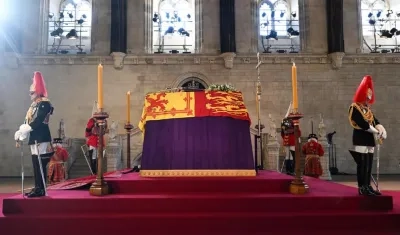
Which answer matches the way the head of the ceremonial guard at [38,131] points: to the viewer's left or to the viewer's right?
to the viewer's left

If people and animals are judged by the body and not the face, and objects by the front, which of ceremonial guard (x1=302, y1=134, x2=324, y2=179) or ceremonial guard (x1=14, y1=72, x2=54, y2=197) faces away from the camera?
ceremonial guard (x1=302, y1=134, x2=324, y2=179)

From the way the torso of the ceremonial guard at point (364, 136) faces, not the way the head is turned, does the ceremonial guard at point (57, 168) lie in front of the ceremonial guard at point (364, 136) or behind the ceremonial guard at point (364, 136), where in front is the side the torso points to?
behind

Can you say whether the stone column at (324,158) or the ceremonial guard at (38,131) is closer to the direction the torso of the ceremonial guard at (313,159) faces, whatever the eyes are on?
the stone column

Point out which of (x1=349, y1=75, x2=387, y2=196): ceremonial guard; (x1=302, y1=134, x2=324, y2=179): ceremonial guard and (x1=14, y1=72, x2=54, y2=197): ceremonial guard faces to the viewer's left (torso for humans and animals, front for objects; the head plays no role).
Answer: (x1=14, y1=72, x2=54, y2=197): ceremonial guard

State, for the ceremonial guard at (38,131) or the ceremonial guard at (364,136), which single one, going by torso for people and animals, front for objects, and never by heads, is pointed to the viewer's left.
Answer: the ceremonial guard at (38,131)

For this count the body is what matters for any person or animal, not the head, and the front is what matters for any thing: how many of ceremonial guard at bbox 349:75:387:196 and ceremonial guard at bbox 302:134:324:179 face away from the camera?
1

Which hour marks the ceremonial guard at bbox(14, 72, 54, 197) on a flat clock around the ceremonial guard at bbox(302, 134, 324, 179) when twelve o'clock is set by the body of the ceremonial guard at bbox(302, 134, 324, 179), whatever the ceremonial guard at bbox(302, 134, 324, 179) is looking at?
the ceremonial guard at bbox(14, 72, 54, 197) is roughly at 7 o'clock from the ceremonial guard at bbox(302, 134, 324, 179).

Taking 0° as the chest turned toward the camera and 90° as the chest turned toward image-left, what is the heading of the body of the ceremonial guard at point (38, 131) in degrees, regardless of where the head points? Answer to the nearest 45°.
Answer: approximately 90°
